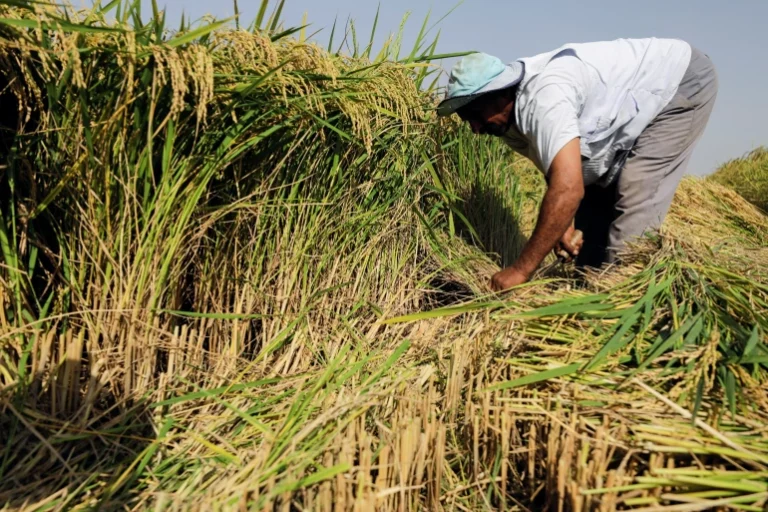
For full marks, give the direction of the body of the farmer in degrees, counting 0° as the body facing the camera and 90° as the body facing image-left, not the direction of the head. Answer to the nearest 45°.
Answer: approximately 90°
